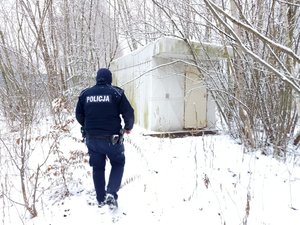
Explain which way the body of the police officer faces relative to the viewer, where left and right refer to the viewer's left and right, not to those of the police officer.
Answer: facing away from the viewer

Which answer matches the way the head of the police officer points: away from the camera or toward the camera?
away from the camera

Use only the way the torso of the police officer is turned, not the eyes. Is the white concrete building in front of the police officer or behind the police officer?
in front
